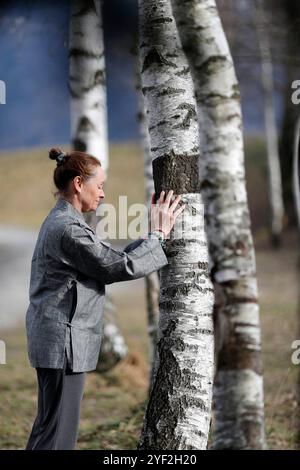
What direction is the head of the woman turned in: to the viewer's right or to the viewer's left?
to the viewer's right

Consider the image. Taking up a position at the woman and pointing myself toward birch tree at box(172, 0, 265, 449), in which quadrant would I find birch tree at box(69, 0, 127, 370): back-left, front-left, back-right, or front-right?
front-left

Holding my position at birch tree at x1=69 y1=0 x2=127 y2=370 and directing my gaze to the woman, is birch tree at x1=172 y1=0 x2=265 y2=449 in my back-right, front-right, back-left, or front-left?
front-left

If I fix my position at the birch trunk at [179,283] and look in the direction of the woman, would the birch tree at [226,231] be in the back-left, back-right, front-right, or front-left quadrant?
back-right

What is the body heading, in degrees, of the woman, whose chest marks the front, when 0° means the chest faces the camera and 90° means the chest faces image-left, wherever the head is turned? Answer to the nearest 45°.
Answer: approximately 270°
